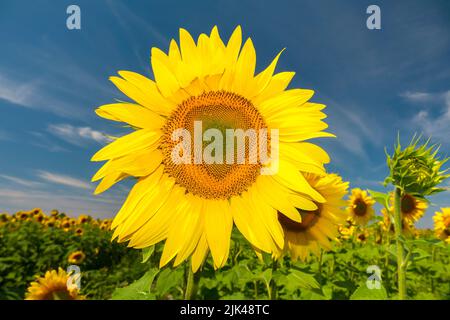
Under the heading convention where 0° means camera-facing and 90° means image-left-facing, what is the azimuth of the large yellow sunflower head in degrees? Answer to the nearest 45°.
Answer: approximately 0°

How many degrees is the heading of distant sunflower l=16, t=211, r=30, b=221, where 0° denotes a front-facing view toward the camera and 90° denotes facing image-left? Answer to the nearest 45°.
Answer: approximately 0°

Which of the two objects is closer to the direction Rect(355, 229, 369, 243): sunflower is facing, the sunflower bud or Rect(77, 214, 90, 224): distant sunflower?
the sunflower bud

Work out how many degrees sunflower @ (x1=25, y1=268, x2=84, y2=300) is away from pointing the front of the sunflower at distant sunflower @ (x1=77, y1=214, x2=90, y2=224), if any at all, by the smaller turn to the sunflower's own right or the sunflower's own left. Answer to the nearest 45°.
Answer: approximately 180°

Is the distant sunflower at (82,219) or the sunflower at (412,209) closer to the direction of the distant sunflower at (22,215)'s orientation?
the sunflower

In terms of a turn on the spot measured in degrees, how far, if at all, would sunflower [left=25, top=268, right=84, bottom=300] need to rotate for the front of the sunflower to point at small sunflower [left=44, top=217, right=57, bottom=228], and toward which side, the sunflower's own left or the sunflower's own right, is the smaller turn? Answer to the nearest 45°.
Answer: approximately 180°

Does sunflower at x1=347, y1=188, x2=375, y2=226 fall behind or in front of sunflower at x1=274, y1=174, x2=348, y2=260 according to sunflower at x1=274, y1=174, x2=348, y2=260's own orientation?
behind
